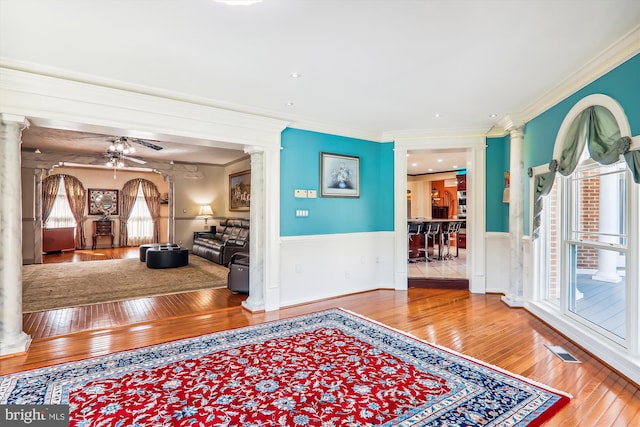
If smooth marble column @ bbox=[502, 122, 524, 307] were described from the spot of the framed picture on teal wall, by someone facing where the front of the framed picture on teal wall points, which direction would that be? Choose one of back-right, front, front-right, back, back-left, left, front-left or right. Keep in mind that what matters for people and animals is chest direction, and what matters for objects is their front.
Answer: front-left

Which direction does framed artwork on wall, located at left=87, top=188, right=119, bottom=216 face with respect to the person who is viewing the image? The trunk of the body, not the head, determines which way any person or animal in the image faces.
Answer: facing the viewer

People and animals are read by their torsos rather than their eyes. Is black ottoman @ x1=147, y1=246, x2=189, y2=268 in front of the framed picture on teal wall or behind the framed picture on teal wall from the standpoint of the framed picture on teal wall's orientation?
behind

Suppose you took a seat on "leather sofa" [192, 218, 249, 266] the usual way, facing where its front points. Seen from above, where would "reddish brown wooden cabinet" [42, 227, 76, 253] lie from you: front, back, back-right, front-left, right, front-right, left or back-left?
right

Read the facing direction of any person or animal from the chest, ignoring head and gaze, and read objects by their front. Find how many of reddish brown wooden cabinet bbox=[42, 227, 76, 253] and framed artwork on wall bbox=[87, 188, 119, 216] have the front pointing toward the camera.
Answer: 2

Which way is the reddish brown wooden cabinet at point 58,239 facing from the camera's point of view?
toward the camera

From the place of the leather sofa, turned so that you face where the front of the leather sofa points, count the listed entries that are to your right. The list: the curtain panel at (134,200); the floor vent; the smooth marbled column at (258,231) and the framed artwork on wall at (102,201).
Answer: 2

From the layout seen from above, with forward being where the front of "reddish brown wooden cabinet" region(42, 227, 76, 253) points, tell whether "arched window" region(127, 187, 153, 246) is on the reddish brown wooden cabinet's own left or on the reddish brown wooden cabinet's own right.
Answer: on the reddish brown wooden cabinet's own left

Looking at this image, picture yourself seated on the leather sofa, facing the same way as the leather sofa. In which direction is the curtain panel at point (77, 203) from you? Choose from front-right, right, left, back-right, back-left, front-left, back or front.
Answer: right

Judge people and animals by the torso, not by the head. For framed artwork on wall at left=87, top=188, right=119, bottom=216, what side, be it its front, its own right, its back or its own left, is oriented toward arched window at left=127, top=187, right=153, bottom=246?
left

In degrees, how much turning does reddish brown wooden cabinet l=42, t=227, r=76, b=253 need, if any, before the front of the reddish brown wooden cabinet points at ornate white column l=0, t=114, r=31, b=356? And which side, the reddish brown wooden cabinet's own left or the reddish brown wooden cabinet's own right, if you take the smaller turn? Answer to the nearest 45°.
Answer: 0° — it already faces it
